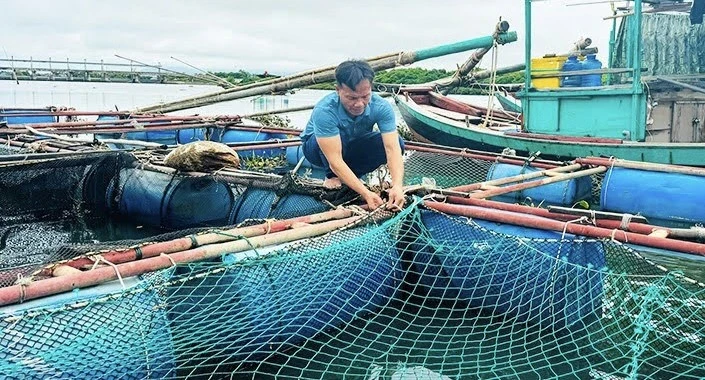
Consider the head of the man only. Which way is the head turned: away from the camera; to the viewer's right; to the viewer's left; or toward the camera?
toward the camera

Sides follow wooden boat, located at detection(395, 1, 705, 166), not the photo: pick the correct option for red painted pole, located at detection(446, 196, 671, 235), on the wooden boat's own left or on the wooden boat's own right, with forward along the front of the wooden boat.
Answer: on the wooden boat's own left

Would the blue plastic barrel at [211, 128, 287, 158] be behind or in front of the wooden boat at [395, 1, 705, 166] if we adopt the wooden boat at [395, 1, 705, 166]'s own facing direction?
in front

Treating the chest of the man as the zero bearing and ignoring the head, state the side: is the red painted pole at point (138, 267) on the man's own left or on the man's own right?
on the man's own right

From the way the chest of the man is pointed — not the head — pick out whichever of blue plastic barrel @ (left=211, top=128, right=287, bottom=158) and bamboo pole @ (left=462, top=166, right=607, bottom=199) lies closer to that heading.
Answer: the bamboo pole

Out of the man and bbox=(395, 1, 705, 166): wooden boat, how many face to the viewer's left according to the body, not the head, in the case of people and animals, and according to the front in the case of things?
1

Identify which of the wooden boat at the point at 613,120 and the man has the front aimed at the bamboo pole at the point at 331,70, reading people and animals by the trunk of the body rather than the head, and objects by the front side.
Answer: the wooden boat

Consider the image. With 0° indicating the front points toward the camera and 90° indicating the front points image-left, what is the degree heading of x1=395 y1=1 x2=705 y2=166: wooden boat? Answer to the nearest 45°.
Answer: approximately 90°
